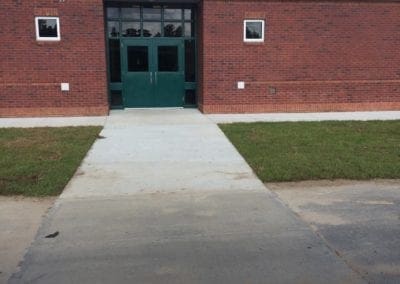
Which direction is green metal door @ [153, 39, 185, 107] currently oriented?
toward the camera

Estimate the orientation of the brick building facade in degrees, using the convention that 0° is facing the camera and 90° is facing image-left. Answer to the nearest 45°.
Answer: approximately 0°

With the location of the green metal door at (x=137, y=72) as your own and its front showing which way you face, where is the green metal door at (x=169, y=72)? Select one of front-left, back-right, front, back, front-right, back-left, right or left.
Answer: left

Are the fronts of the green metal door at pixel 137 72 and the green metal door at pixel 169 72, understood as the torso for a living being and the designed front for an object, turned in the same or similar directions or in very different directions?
same or similar directions

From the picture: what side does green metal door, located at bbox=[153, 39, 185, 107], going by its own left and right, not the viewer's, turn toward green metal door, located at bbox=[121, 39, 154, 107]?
right

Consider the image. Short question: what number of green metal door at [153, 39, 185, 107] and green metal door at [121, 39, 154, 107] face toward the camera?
2
